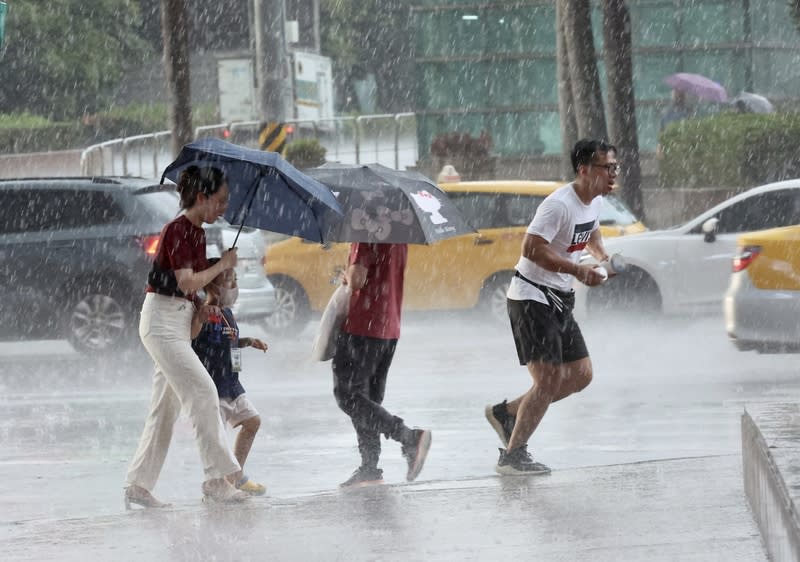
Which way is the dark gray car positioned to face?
to the viewer's left

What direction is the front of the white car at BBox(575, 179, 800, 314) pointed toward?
to the viewer's left

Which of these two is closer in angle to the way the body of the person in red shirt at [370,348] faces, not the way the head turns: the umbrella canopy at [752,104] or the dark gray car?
the dark gray car

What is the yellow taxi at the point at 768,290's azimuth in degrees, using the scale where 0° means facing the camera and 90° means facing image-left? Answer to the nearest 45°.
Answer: approximately 270°
